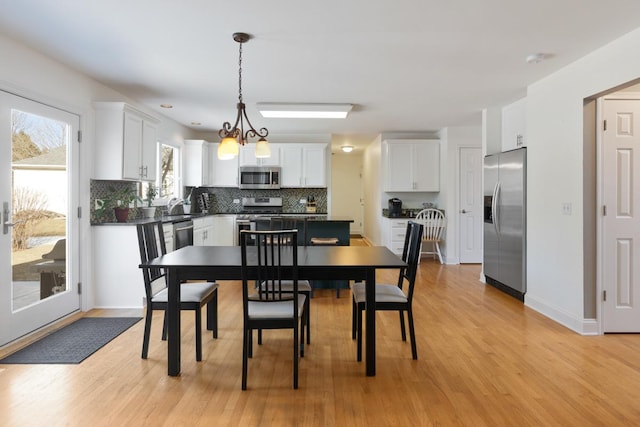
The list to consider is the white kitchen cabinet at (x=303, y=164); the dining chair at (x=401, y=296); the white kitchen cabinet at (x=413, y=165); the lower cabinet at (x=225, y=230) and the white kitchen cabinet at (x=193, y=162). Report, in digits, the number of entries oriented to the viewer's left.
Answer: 1

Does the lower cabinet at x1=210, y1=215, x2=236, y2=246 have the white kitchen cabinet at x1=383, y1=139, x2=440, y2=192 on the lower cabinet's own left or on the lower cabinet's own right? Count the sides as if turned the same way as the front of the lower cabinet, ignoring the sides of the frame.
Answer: on the lower cabinet's own left

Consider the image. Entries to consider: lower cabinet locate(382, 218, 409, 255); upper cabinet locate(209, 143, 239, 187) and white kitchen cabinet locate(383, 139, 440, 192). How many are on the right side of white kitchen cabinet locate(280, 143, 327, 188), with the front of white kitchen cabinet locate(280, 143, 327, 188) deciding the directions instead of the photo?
1

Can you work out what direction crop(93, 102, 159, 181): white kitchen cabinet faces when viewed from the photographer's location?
facing the viewer and to the right of the viewer

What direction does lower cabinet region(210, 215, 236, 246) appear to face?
toward the camera

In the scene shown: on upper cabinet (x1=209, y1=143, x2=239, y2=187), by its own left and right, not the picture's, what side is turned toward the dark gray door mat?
front

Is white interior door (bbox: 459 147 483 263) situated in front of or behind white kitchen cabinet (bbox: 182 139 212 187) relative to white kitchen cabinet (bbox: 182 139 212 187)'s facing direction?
in front

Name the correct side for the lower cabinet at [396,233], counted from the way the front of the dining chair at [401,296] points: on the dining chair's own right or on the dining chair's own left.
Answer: on the dining chair's own right

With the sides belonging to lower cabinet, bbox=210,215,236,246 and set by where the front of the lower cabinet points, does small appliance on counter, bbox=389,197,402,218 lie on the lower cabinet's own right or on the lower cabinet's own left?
on the lower cabinet's own left

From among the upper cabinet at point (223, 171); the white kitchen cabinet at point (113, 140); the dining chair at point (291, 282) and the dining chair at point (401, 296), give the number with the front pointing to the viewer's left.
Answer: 1

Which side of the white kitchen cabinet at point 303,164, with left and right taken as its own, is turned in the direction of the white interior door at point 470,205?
left

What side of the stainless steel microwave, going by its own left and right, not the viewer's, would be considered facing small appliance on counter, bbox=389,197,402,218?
left
